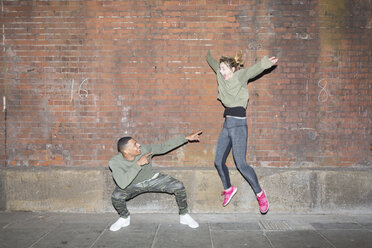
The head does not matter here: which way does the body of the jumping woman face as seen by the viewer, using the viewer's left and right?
facing the viewer and to the left of the viewer

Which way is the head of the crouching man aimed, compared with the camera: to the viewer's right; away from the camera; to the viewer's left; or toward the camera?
to the viewer's right

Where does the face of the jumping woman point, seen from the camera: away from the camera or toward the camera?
toward the camera

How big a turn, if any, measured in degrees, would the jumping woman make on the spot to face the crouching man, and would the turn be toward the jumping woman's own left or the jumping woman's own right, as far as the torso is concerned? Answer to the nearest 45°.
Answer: approximately 45° to the jumping woman's own right
